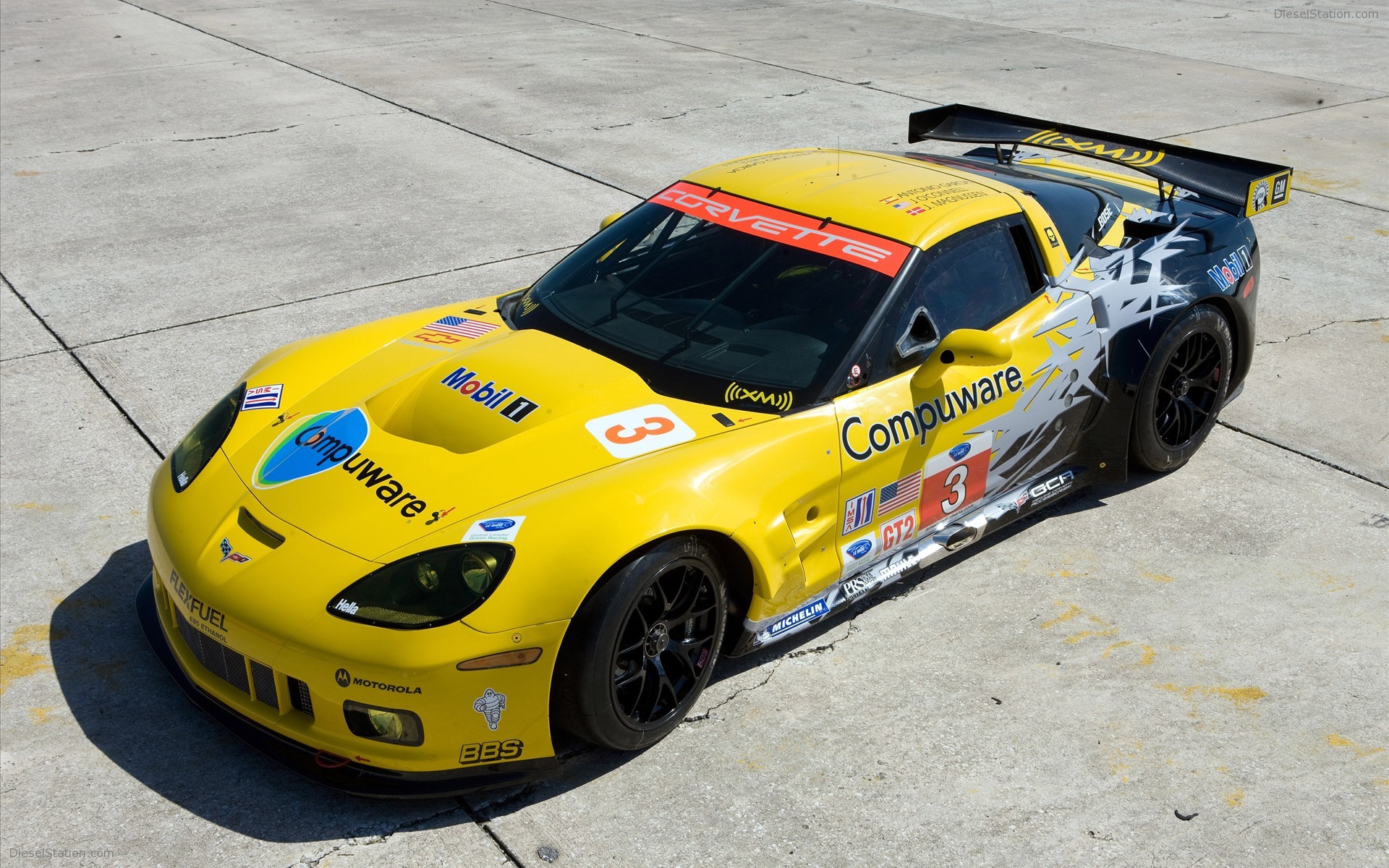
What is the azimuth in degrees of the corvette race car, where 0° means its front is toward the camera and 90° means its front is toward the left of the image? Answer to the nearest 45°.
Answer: approximately 45°
